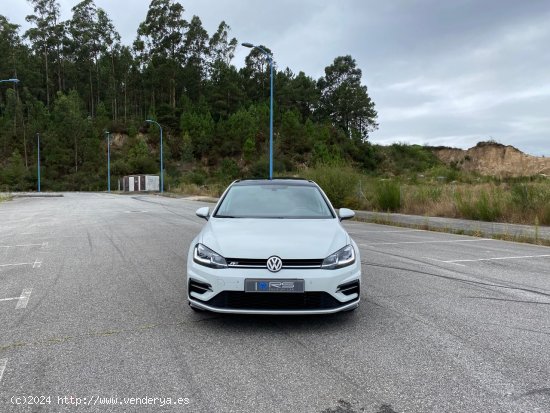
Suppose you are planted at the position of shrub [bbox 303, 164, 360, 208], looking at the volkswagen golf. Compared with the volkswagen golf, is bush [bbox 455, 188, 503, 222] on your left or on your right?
left

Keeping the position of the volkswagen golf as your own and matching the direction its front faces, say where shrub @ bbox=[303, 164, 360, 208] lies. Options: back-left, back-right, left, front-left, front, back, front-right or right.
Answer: back

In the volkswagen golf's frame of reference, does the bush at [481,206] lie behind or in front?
behind

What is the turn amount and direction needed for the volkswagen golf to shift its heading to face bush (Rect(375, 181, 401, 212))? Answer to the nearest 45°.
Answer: approximately 180°

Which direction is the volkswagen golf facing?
toward the camera
